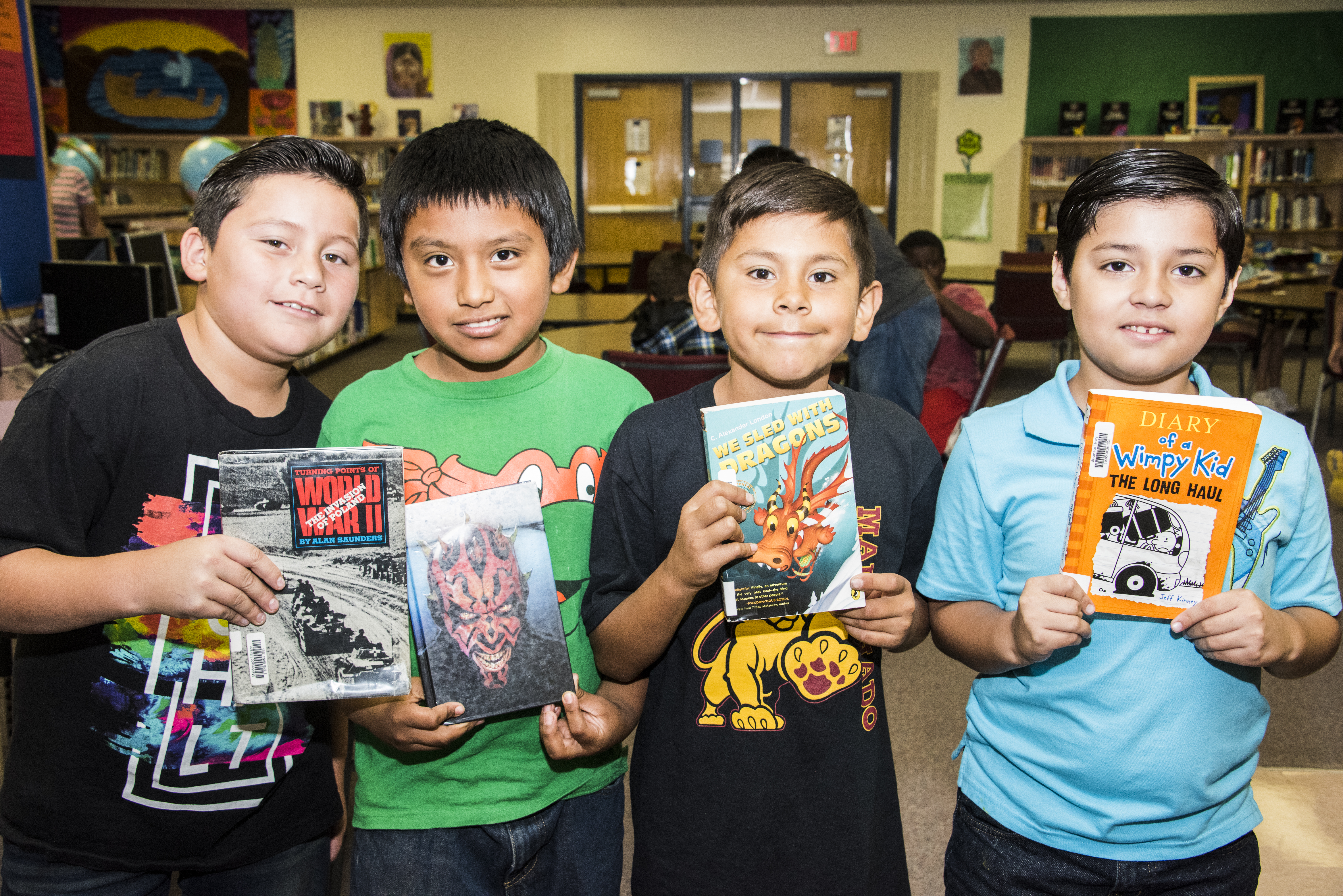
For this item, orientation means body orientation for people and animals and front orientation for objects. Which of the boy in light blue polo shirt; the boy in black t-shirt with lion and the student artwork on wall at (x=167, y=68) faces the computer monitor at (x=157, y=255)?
the student artwork on wall

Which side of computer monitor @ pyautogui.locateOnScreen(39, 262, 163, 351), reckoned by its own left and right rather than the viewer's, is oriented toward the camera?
back

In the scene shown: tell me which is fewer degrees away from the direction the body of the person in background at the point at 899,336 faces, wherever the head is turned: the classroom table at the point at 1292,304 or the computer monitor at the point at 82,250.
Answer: the computer monitor

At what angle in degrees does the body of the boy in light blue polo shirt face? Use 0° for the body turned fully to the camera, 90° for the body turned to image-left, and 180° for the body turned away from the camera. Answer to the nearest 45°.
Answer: approximately 0°

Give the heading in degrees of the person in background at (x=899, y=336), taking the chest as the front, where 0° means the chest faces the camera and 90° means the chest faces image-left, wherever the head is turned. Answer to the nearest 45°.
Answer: approximately 90°
